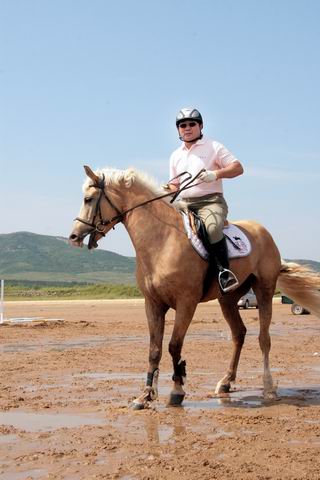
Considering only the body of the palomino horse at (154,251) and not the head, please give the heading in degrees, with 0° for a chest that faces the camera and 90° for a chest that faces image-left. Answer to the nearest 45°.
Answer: approximately 45°

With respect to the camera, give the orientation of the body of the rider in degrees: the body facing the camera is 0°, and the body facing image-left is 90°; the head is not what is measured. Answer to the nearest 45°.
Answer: approximately 45°
